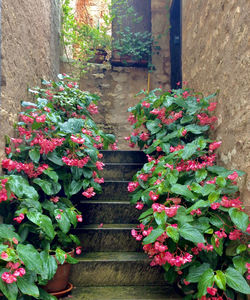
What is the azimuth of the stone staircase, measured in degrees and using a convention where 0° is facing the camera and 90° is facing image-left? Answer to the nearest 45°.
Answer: approximately 0°

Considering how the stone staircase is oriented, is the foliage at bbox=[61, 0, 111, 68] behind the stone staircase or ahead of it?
behind

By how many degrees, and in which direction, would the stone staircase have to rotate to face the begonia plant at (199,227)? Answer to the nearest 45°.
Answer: approximately 45° to its left
